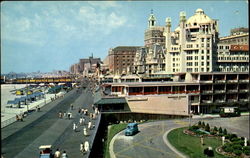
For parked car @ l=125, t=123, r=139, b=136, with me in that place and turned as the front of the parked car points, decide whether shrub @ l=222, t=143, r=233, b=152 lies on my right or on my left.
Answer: on my left

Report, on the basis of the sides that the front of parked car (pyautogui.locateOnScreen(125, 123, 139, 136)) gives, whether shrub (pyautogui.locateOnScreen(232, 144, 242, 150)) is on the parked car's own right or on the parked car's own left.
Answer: on the parked car's own left

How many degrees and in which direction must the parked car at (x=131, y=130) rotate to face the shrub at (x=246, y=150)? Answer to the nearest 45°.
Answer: approximately 90° to its left

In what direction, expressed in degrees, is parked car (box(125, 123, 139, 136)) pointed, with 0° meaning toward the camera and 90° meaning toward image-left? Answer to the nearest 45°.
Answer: approximately 45°

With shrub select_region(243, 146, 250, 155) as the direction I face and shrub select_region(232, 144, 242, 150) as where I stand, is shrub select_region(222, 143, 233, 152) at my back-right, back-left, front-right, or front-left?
back-right
